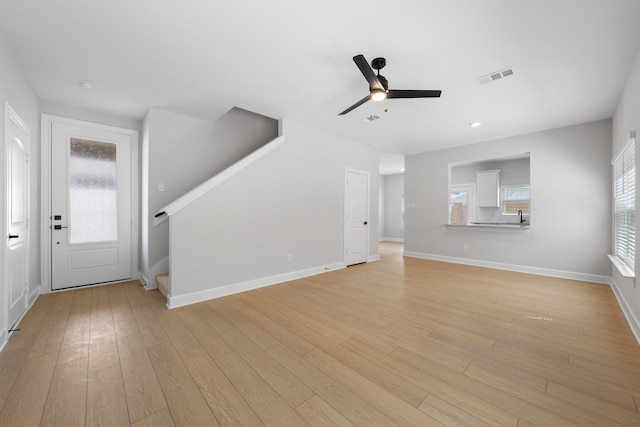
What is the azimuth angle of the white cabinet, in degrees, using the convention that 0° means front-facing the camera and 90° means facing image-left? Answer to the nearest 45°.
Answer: approximately 0°

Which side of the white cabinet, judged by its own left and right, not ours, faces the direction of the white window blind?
front

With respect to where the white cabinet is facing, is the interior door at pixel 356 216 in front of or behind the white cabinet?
in front

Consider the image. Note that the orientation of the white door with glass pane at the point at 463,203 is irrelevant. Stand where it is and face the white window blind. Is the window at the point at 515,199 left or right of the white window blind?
left

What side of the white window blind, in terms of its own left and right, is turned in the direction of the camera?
left

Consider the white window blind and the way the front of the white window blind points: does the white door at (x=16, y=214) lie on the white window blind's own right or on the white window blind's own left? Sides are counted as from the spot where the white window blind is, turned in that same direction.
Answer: on the white window blind's own left

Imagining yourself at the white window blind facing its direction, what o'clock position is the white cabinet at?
The white cabinet is roughly at 2 o'clock from the white window blind.

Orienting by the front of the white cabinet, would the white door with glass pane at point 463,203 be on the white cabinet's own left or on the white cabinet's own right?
on the white cabinet's own right

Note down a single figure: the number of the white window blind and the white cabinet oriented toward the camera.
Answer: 1

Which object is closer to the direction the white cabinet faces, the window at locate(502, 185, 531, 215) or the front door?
the front door

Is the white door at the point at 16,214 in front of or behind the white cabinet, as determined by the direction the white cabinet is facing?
in front

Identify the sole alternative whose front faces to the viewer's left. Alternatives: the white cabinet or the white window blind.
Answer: the white window blind

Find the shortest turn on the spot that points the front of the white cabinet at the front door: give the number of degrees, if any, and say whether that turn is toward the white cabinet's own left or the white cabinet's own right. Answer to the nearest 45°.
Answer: approximately 45° to the white cabinet's own right

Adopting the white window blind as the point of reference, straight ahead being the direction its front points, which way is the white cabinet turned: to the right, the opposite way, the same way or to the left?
to the left
